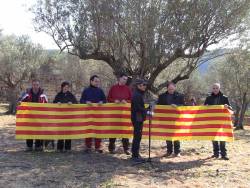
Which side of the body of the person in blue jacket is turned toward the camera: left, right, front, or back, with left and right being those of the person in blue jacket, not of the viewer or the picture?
front

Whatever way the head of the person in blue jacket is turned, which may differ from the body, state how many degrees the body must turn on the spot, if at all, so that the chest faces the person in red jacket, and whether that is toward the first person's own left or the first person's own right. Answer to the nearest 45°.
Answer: approximately 90° to the first person's own left

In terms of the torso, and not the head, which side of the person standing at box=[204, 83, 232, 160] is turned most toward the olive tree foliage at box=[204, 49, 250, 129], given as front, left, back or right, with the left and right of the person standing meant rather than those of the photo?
back

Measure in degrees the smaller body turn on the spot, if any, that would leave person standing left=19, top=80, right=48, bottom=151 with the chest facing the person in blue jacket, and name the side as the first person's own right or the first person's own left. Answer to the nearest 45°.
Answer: approximately 90° to the first person's own left

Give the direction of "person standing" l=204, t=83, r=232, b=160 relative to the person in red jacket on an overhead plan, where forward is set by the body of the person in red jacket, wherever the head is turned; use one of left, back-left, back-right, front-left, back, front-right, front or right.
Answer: left
